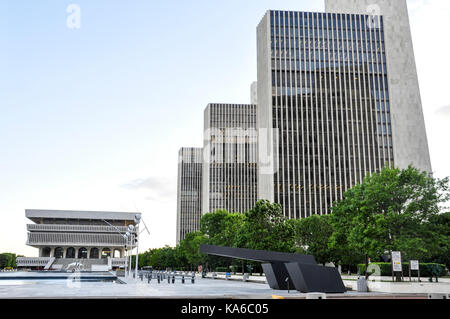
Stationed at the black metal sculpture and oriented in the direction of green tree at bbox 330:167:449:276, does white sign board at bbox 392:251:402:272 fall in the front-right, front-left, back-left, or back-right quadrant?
front-right

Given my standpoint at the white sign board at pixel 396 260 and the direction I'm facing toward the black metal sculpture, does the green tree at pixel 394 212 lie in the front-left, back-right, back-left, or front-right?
back-right

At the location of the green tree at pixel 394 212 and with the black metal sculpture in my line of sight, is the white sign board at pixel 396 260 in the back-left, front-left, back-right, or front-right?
front-left

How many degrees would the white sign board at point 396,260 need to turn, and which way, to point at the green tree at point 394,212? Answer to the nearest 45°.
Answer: approximately 180°

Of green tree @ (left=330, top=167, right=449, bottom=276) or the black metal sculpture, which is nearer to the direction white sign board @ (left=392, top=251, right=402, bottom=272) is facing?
the black metal sculpture

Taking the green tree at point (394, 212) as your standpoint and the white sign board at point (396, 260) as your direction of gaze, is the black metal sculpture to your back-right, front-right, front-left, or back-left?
front-right

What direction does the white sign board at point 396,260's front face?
toward the camera

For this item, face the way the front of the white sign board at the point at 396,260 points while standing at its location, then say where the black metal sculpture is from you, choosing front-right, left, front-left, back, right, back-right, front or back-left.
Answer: front-right
